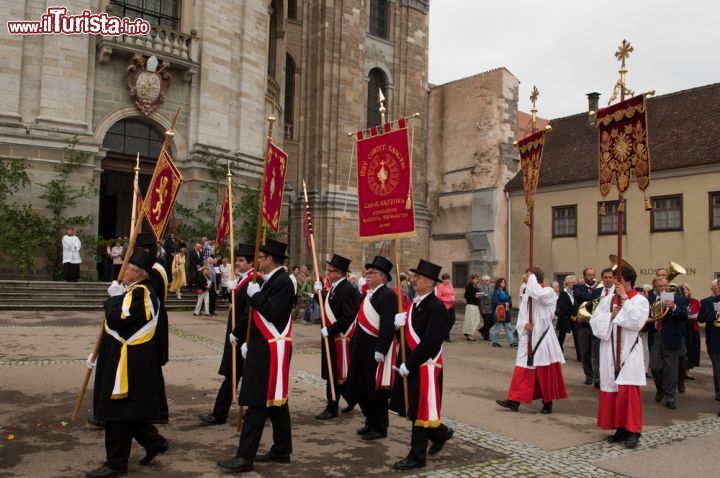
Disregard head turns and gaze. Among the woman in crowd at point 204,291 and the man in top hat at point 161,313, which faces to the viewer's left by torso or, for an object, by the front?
the man in top hat

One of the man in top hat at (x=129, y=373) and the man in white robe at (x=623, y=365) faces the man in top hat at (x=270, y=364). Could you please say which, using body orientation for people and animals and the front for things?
the man in white robe

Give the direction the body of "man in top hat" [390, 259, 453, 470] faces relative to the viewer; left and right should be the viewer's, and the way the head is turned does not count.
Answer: facing to the left of the viewer

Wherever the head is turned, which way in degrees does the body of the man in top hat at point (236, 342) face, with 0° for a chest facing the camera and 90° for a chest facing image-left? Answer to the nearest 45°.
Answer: approximately 90°

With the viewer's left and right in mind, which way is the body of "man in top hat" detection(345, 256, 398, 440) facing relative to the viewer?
facing the viewer and to the left of the viewer

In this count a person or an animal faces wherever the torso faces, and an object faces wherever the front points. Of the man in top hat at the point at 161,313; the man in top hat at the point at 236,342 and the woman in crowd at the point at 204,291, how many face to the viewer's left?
2

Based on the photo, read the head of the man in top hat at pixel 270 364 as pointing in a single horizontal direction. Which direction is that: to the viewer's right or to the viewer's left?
to the viewer's left

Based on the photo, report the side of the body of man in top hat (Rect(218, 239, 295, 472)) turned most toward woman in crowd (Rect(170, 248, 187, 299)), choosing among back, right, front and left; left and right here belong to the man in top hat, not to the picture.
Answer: right

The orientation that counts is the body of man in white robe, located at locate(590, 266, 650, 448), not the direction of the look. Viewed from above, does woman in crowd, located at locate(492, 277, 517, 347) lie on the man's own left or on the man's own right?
on the man's own right

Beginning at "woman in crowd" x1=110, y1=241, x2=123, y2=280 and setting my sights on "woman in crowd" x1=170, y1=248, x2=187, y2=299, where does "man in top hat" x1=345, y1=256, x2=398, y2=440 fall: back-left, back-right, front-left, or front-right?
front-right

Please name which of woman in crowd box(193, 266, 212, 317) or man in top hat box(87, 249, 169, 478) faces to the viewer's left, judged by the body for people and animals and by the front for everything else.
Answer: the man in top hat

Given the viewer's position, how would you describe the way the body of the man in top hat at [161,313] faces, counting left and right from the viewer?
facing to the left of the viewer
